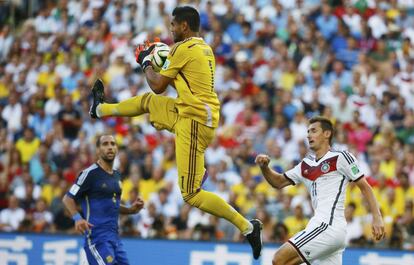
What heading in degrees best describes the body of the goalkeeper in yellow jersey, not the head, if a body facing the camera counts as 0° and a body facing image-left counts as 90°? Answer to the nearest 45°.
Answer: approximately 90°

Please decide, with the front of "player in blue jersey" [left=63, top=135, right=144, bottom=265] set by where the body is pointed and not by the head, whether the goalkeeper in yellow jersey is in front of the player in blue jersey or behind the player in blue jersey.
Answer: in front

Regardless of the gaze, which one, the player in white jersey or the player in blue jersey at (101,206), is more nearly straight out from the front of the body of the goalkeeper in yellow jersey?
the player in blue jersey

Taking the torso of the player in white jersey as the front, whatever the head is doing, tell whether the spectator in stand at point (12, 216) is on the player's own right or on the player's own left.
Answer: on the player's own right

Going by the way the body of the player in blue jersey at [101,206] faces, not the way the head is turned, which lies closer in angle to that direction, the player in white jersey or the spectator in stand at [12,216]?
the player in white jersey

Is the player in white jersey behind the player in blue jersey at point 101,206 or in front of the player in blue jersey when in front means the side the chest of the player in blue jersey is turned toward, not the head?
in front

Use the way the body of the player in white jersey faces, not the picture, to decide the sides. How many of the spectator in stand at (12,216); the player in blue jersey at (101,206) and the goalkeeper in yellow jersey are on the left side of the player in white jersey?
0

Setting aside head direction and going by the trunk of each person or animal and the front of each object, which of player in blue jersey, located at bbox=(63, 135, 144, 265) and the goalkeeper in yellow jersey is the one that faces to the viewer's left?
the goalkeeper in yellow jersey

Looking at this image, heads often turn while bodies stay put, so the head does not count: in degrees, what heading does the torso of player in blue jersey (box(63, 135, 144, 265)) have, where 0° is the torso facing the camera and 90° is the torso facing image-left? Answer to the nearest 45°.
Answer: approximately 315°

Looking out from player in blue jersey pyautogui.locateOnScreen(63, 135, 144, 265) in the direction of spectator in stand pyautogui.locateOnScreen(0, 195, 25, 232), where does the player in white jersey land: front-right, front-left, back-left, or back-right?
back-right

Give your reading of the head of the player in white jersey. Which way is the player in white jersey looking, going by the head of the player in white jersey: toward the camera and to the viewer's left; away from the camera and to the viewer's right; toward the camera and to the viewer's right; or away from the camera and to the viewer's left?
toward the camera and to the viewer's left

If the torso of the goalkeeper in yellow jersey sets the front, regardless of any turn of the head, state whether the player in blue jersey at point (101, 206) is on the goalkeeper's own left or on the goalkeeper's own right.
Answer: on the goalkeeper's own right

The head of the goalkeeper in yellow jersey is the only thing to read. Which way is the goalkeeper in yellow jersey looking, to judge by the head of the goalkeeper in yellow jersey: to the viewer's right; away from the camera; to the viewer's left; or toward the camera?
to the viewer's left
